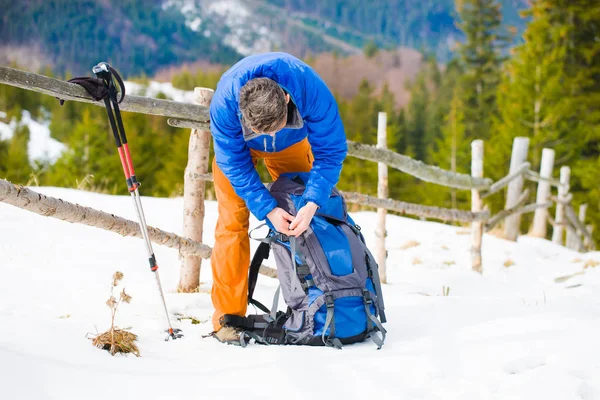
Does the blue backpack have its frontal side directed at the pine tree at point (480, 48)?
no

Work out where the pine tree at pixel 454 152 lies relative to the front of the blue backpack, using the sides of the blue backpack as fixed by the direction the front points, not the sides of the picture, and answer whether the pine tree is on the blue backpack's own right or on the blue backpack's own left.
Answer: on the blue backpack's own left

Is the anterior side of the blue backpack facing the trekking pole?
no

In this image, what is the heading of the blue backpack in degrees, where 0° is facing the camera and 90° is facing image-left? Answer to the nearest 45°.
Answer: approximately 315°

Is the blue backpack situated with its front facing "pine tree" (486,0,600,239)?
no
